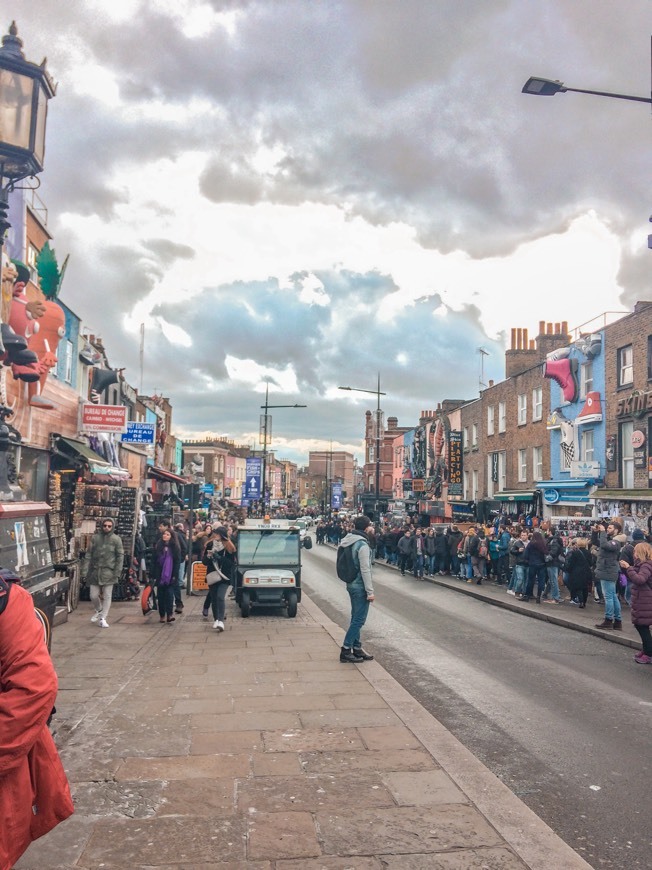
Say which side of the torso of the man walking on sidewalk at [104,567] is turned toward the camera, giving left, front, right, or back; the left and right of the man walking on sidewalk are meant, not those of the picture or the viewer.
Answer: front

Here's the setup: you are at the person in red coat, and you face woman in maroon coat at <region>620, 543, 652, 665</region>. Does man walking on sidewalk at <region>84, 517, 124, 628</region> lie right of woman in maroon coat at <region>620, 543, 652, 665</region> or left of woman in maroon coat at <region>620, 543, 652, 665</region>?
left

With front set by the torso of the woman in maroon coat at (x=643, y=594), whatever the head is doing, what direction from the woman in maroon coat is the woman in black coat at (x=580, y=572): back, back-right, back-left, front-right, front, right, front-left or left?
right

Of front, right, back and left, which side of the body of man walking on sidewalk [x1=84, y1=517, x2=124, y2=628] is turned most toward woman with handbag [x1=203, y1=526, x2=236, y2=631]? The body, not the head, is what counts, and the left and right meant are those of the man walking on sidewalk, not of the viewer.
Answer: left

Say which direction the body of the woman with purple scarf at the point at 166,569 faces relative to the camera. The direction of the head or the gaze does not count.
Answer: toward the camera

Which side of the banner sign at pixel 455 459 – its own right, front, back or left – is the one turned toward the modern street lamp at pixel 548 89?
front

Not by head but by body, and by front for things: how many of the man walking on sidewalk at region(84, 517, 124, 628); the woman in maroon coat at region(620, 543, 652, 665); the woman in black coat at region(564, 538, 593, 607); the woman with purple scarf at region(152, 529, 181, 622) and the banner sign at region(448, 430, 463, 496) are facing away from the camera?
1

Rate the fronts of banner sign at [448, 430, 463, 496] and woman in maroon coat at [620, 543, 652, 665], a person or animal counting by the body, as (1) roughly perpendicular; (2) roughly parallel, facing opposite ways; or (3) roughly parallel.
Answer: roughly perpendicular

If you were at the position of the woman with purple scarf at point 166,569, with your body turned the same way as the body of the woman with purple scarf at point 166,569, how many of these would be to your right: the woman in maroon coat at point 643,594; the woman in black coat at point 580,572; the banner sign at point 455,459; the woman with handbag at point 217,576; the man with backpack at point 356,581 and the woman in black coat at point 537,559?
0

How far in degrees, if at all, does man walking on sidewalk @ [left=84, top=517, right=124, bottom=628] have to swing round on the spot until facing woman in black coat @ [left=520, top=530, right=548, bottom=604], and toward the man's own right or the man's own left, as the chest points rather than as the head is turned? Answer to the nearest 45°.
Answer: approximately 90° to the man's own left
